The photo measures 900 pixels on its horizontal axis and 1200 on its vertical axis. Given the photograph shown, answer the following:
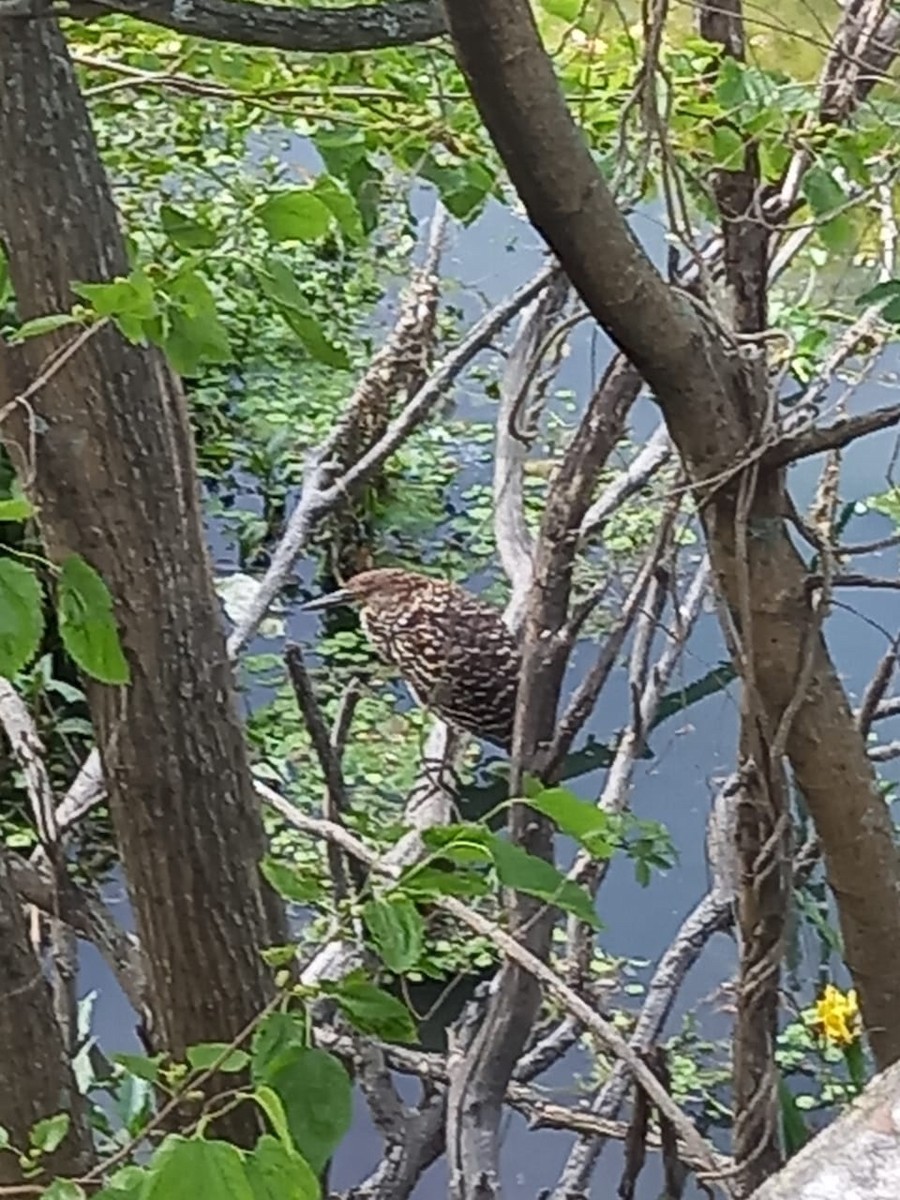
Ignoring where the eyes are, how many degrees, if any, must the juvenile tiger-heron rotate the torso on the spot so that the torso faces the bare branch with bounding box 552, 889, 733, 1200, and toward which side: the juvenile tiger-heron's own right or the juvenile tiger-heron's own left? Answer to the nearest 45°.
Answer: approximately 90° to the juvenile tiger-heron's own left

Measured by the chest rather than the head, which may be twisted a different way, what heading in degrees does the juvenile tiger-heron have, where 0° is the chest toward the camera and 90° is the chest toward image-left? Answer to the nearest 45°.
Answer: approximately 90°

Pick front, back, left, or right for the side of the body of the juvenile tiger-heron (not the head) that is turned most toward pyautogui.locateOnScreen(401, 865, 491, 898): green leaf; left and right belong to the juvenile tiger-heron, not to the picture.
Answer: left

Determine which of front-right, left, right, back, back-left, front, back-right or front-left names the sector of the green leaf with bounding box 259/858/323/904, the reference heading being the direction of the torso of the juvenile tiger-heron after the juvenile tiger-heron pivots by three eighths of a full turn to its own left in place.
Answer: front-right

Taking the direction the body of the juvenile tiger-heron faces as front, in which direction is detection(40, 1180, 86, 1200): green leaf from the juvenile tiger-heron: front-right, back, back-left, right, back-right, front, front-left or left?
left

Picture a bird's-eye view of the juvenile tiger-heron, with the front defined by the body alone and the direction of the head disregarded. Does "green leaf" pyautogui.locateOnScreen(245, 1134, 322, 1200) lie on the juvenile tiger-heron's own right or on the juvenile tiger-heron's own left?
on the juvenile tiger-heron's own left
